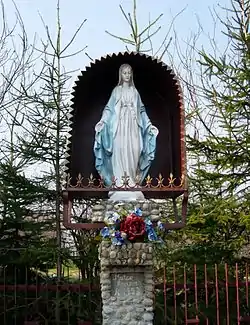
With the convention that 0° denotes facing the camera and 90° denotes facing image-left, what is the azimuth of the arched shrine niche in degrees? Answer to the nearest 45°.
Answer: approximately 0°

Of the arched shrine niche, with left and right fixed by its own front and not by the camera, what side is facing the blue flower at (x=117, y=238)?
front

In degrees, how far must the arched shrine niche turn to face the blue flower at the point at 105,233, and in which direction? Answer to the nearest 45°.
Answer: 0° — it already faces it

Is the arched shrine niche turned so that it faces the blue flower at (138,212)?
yes

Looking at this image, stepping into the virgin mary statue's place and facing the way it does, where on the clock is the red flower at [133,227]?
The red flower is roughly at 12 o'clock from the virgin mary statue.
